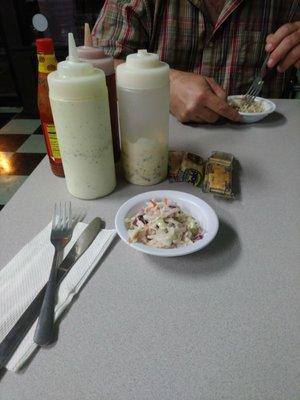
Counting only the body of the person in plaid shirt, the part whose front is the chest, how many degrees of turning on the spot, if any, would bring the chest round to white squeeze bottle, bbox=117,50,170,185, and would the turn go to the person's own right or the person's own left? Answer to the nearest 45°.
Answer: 0° — they already face it

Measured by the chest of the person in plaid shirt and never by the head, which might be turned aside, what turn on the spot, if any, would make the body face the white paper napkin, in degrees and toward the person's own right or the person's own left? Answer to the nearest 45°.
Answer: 0° — they already face it

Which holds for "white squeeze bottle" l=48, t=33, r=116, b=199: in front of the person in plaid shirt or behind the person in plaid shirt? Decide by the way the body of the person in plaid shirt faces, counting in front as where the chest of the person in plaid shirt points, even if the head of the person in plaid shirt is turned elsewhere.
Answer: in front

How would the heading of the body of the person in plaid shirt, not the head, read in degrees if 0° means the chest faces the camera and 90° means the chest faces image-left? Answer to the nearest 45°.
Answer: approximately 0°
